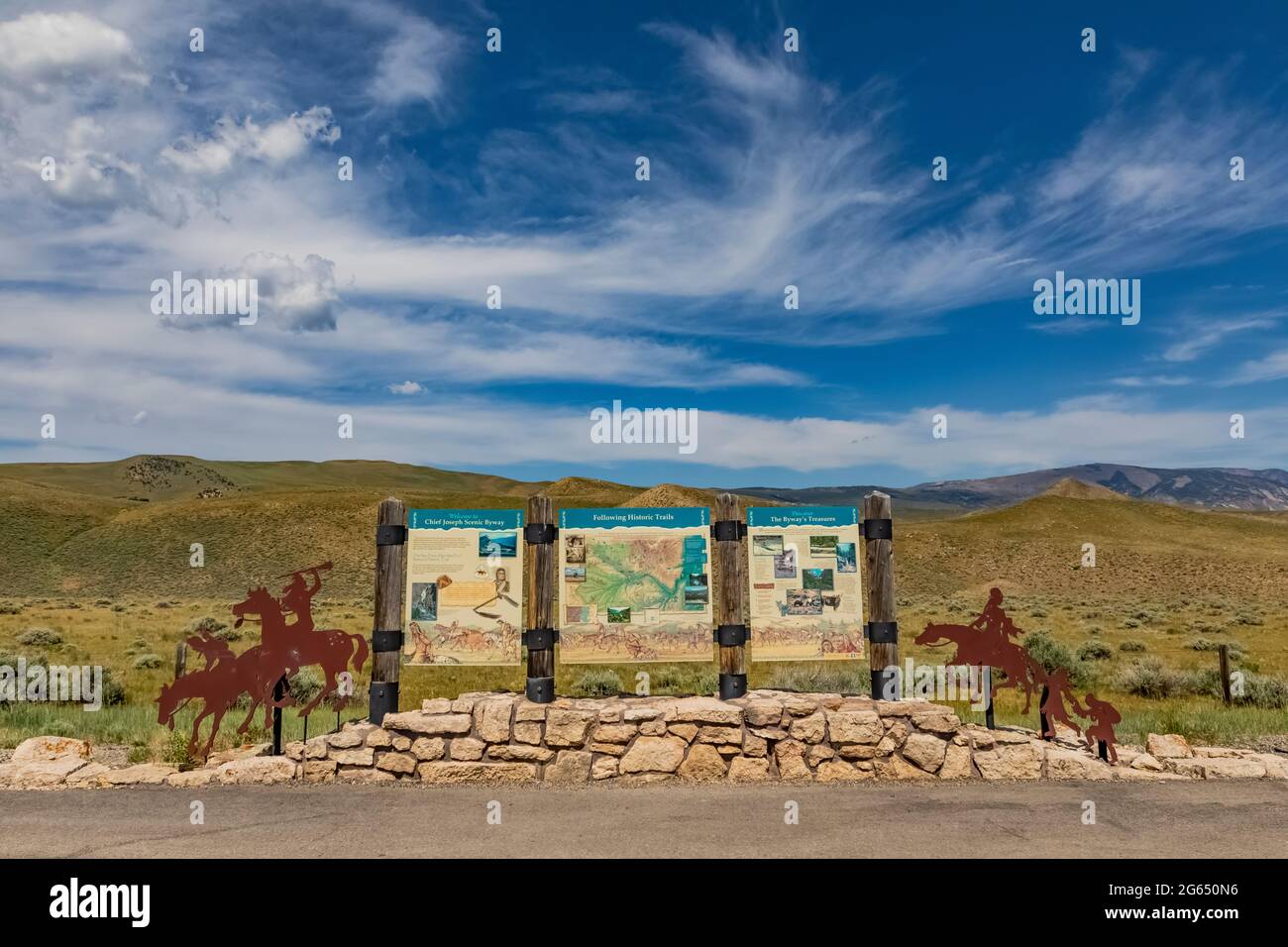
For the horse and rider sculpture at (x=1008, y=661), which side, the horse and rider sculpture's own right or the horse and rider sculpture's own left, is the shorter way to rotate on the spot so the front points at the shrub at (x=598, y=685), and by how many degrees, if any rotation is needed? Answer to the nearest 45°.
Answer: approximately 45° to the horse and rider sculpture's own right

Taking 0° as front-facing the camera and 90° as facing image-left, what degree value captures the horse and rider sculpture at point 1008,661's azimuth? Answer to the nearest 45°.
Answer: approximately 90°

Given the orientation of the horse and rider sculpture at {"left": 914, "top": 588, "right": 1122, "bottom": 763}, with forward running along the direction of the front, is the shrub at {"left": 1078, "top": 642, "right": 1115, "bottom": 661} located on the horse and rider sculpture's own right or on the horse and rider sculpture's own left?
on the horse and rider sculpture's own right
